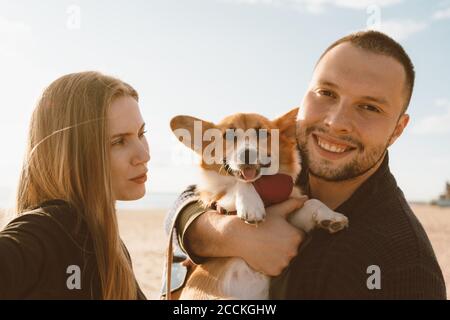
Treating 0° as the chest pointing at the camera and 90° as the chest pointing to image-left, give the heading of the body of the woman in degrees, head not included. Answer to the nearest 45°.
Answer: approximately 270°

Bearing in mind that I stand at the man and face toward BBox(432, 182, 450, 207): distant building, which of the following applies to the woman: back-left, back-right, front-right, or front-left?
back-left

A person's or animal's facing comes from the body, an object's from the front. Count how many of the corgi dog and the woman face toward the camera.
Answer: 1

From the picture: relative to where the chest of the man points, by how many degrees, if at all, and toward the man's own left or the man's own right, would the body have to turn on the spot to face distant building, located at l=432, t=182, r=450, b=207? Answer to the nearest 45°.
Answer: approximately 135° to the man's own right

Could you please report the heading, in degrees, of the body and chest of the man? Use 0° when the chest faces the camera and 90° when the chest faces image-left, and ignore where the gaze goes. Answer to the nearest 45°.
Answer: approximately 45°

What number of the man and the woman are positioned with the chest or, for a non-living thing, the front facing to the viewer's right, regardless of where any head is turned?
1

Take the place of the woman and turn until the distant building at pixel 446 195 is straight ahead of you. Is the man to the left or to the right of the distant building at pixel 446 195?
right

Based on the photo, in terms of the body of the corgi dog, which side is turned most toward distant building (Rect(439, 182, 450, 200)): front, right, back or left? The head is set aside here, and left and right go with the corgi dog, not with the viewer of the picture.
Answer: back
